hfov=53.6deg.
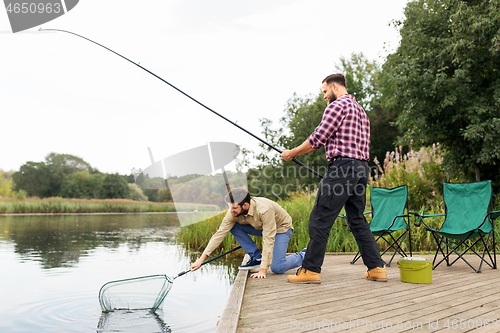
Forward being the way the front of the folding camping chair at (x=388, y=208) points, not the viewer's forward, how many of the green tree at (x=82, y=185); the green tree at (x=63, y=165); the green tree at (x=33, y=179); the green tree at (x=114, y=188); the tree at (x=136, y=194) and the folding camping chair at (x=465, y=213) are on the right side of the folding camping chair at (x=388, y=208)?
5

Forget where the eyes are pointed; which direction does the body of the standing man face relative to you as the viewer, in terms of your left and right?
facing to the left of the viewer

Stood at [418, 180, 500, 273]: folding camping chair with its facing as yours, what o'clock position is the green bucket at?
The green bucket is roughly at 11 o'clock from the folding camping chair.

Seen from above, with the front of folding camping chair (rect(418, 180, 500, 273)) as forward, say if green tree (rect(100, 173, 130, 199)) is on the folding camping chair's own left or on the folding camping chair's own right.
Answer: on the folding camping chair's own right

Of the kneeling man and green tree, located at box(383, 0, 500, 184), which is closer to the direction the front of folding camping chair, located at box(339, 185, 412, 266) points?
the kneeling man

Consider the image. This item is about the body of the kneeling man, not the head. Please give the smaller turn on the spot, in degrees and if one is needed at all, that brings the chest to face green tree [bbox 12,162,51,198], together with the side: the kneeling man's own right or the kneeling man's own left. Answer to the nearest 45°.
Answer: approximately 90° to the kneeling man's own right

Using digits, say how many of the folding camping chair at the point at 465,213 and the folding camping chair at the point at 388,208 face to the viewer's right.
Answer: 0

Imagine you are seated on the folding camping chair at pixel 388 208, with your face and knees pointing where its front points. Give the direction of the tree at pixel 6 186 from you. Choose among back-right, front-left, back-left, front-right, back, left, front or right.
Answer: right

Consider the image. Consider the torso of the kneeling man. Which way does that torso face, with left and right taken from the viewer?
facing the viewer and to the left of the viewer

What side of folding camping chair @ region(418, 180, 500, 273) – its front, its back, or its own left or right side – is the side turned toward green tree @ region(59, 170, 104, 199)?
right

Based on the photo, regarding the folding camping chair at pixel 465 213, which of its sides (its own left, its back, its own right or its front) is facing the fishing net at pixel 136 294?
front

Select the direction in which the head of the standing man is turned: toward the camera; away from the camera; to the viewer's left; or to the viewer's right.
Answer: to the viewer's left

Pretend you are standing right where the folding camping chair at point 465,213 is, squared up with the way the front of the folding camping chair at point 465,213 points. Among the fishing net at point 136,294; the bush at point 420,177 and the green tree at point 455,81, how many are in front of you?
1
